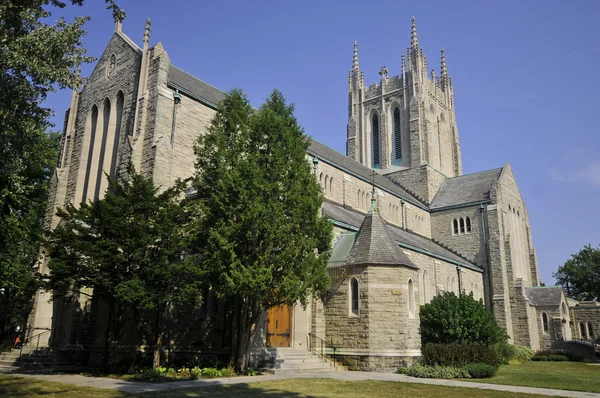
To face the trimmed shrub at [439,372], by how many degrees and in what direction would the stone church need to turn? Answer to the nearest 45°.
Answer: approximately 90° to its left

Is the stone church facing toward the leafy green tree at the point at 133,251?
yes

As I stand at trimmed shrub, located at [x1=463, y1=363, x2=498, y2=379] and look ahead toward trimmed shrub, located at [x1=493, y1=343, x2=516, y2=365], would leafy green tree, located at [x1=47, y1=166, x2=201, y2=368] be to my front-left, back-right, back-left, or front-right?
back-left

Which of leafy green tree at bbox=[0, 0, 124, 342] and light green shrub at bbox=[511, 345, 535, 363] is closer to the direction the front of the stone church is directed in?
the leafy green tree

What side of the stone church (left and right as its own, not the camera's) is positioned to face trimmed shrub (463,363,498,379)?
left

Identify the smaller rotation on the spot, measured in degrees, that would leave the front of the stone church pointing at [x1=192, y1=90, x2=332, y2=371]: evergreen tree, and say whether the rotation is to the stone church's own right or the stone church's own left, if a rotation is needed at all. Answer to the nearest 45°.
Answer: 0° — it already faces it

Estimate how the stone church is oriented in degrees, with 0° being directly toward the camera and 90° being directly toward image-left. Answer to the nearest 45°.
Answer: approximately 45°

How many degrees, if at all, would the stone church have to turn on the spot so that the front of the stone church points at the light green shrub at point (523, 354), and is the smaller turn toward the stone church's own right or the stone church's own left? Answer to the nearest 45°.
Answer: approximately 180°

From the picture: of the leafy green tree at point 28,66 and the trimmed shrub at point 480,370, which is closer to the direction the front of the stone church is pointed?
the leafy green tree

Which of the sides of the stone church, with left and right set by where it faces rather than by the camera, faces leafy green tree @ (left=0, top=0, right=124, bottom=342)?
front

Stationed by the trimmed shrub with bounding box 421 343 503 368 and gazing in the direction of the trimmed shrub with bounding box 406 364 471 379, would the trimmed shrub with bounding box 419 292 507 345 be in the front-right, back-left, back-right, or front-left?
back-right
